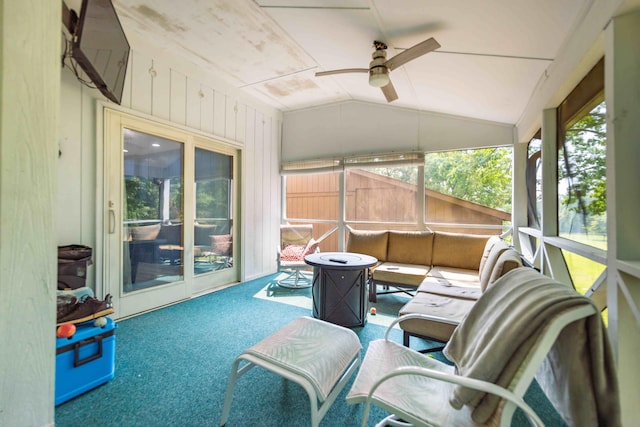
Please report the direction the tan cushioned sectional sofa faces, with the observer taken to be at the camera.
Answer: facing the viewer and to the left of the viewer

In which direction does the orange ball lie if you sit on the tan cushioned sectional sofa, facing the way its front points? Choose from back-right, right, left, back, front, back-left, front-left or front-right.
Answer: front

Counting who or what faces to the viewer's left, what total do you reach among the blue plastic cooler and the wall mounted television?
0

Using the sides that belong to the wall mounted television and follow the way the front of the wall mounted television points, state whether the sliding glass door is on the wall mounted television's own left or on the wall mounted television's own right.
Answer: on the wall mounted television's own left

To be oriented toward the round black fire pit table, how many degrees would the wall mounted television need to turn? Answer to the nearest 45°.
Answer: approximately 45° to its left

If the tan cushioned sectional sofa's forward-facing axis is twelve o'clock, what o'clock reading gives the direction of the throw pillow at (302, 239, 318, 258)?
The throw pillow is roughly at 2 o'clock from the tan cushioned sectional sofa.

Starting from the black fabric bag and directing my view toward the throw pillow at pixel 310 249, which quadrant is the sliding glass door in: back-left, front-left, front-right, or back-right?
front-left

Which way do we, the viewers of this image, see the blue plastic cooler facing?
facing the viewer and to the right of the viewer

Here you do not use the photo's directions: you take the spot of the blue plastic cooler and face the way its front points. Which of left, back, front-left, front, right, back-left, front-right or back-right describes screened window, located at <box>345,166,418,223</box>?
front-left

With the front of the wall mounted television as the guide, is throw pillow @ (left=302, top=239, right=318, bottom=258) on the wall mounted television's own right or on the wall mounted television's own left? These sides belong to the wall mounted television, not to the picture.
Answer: on the wall mounted television's own left

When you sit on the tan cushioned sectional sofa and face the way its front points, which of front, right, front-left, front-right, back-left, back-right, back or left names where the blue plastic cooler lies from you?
front

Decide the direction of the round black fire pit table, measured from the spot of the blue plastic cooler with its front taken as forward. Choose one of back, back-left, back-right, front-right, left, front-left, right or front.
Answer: front-left
